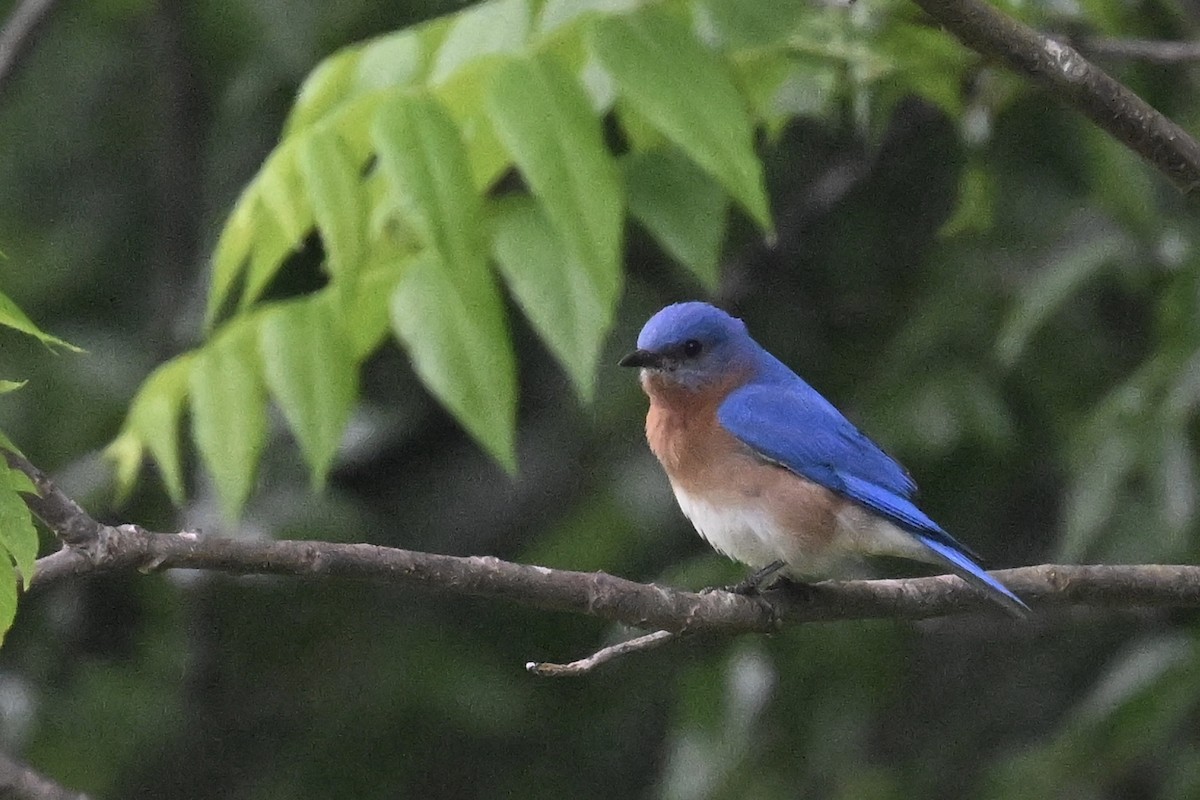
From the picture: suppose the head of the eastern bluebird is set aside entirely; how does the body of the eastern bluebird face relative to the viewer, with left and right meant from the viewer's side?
facing to the left of the viewer
